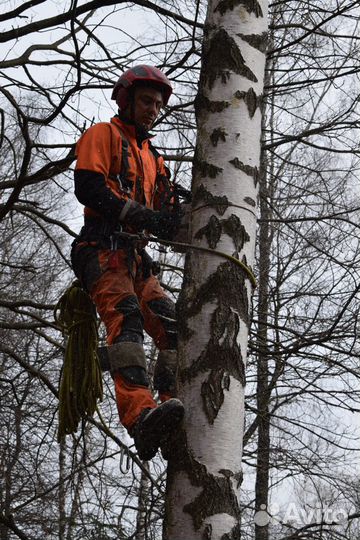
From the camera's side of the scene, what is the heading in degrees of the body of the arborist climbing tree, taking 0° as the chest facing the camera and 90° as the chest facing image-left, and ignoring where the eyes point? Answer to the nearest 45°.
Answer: approximately 315°
